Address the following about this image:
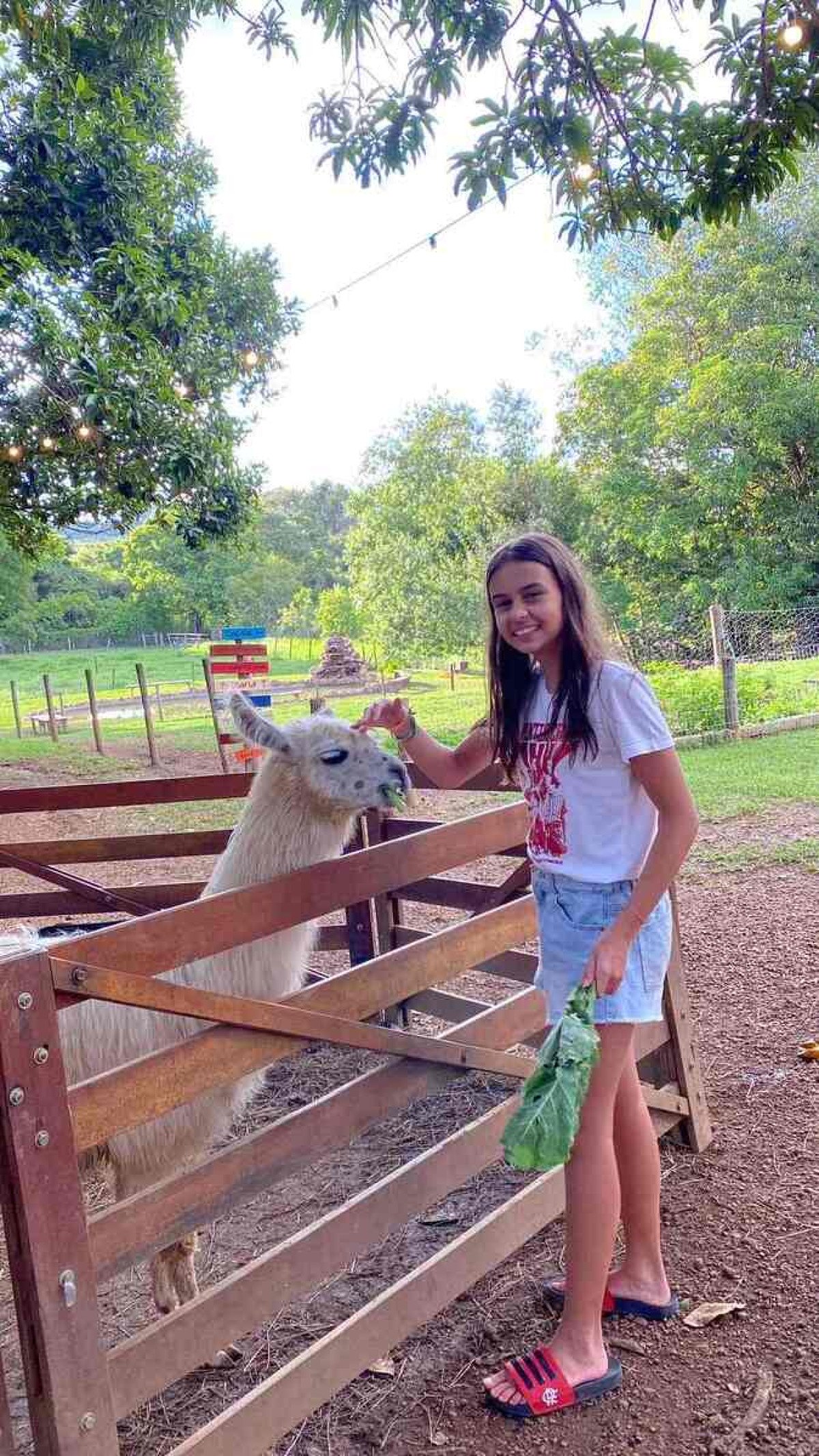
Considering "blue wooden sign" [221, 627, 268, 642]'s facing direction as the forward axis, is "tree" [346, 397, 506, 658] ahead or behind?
behind

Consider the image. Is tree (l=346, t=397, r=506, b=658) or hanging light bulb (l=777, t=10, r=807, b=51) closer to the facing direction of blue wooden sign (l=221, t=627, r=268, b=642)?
the hanging light bulb

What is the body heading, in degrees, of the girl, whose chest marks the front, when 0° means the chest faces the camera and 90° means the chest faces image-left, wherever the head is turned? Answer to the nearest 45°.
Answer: approximately 45°

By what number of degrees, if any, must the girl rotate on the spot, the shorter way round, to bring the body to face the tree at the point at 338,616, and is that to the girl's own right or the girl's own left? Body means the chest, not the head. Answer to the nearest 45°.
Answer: approximately 135° to the girl's own right

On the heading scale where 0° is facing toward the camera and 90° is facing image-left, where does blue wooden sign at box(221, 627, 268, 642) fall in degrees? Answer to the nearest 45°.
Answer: approximately 0°

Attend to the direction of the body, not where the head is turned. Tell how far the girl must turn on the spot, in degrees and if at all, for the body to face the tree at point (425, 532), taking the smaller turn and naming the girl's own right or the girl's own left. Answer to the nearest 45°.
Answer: approximately 135° to the girl's own right

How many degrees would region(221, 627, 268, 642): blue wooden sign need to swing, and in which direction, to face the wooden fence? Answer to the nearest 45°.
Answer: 0° — it already faces it

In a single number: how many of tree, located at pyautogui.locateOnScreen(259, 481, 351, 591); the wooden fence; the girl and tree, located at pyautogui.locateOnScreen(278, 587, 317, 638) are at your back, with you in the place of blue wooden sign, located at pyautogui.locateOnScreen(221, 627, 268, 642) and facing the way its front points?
2

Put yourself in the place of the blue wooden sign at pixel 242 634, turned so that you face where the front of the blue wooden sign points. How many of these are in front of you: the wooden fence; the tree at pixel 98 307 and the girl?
3

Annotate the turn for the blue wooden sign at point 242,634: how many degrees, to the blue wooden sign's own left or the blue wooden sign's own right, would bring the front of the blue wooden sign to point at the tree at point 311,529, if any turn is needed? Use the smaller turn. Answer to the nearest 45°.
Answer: approximately 180°
